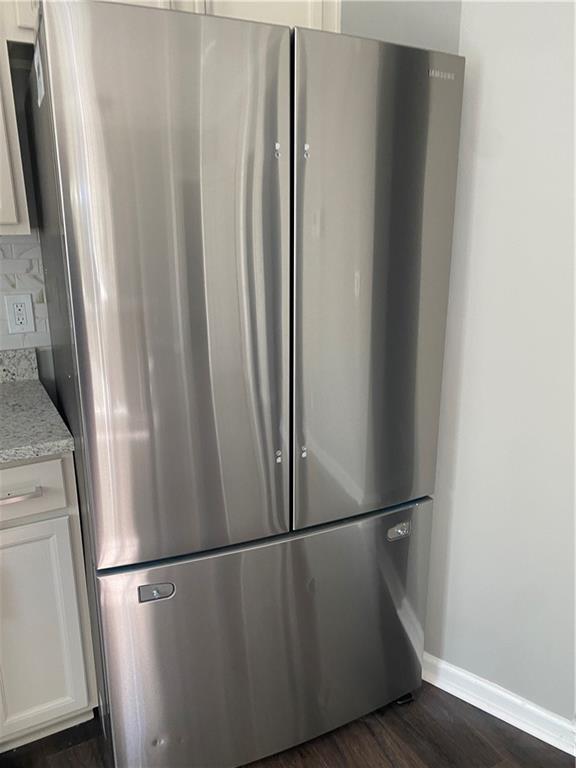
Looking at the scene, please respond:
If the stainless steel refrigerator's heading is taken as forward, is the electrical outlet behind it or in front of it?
behind

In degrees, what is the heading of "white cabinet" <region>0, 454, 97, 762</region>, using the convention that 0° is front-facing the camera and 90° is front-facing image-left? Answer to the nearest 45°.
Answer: approximately 315°

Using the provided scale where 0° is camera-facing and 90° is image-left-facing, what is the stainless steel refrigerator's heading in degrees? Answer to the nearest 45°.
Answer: approximately 315°
